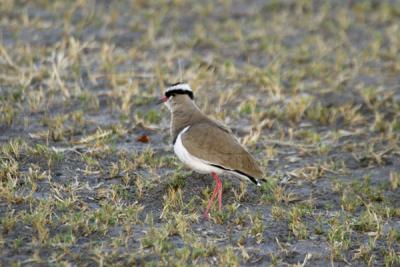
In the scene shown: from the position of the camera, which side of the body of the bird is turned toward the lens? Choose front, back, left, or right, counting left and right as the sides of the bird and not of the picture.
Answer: left
